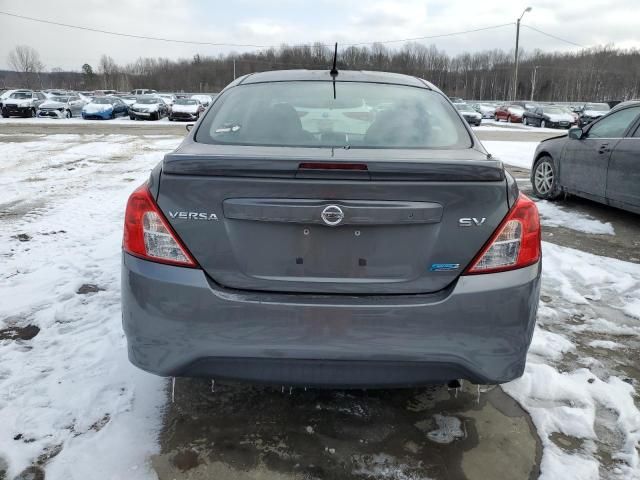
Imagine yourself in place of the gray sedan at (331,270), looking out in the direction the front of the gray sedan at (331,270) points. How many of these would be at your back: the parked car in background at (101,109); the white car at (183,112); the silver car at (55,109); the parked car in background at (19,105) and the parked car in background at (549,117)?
0

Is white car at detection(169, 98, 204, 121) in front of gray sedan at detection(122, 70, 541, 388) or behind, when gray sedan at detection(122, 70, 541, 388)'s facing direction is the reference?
in front

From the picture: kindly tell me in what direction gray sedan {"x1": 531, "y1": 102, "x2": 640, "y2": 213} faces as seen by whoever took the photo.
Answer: facing away from the viewer and to the left of the viewer

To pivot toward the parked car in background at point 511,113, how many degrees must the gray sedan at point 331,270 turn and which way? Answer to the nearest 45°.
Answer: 0° — it already faces it

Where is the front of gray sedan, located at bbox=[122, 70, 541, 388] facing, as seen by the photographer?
facing away from the viewer

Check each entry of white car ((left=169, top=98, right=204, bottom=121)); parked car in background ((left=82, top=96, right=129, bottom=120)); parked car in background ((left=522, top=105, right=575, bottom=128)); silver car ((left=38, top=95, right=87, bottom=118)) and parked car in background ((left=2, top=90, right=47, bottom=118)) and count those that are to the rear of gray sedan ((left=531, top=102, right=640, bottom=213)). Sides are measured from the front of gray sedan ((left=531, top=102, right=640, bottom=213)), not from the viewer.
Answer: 0

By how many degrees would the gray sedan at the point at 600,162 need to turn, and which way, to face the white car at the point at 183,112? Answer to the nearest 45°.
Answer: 0° — it already faces it

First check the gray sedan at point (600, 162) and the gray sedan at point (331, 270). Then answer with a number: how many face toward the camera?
0

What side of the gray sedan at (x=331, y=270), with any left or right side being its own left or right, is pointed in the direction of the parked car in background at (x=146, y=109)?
front

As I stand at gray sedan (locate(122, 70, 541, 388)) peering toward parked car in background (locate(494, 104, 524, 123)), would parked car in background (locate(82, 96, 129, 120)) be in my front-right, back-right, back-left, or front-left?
front-left

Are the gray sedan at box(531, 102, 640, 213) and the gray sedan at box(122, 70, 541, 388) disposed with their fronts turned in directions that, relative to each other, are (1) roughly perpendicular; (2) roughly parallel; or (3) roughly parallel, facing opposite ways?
roughly parallel

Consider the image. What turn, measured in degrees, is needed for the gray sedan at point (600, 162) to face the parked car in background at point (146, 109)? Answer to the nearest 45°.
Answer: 0° — it already faces it

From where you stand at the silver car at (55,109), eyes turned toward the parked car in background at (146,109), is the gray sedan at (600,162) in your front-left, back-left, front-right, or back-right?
front-right

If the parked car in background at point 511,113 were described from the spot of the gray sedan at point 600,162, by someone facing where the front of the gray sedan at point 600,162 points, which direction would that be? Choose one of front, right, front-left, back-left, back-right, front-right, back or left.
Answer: front-right

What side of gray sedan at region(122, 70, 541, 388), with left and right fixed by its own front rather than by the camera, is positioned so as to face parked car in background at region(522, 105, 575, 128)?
front

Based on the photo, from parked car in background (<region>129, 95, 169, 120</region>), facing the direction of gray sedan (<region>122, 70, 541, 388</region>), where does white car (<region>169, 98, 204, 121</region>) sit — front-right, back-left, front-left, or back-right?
front-left
